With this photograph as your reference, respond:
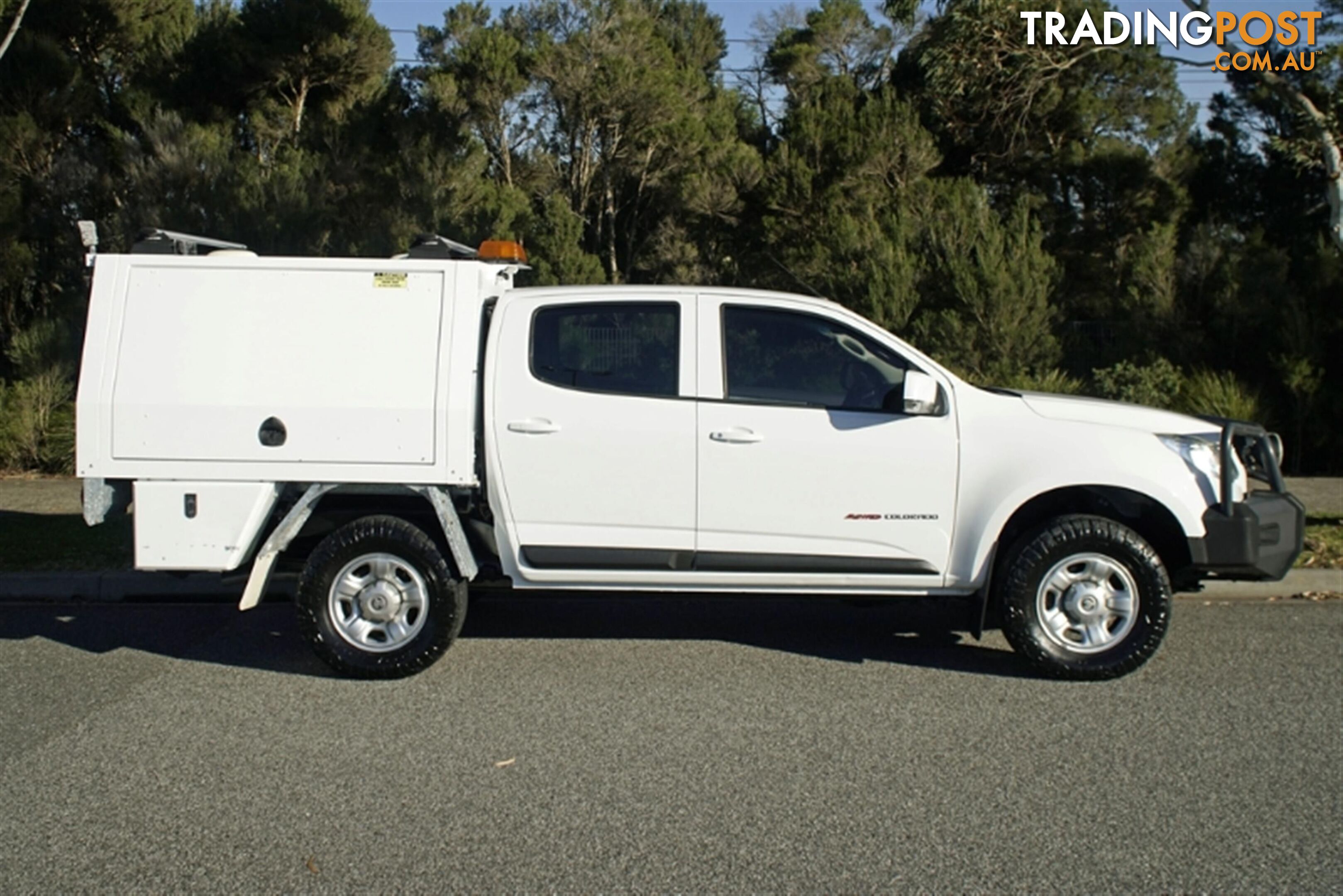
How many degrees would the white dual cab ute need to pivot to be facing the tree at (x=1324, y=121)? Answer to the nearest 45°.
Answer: approximately 45° to its left

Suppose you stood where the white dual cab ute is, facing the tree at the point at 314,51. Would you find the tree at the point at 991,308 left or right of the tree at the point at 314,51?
right

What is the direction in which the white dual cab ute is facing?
to the viewer's right

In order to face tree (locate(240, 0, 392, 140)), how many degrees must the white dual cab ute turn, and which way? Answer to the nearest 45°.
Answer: approximately 90° to its left

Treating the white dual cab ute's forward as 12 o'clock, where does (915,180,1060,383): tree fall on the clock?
The tree is roughly at 10 o'clock from the white dual cab ute.
